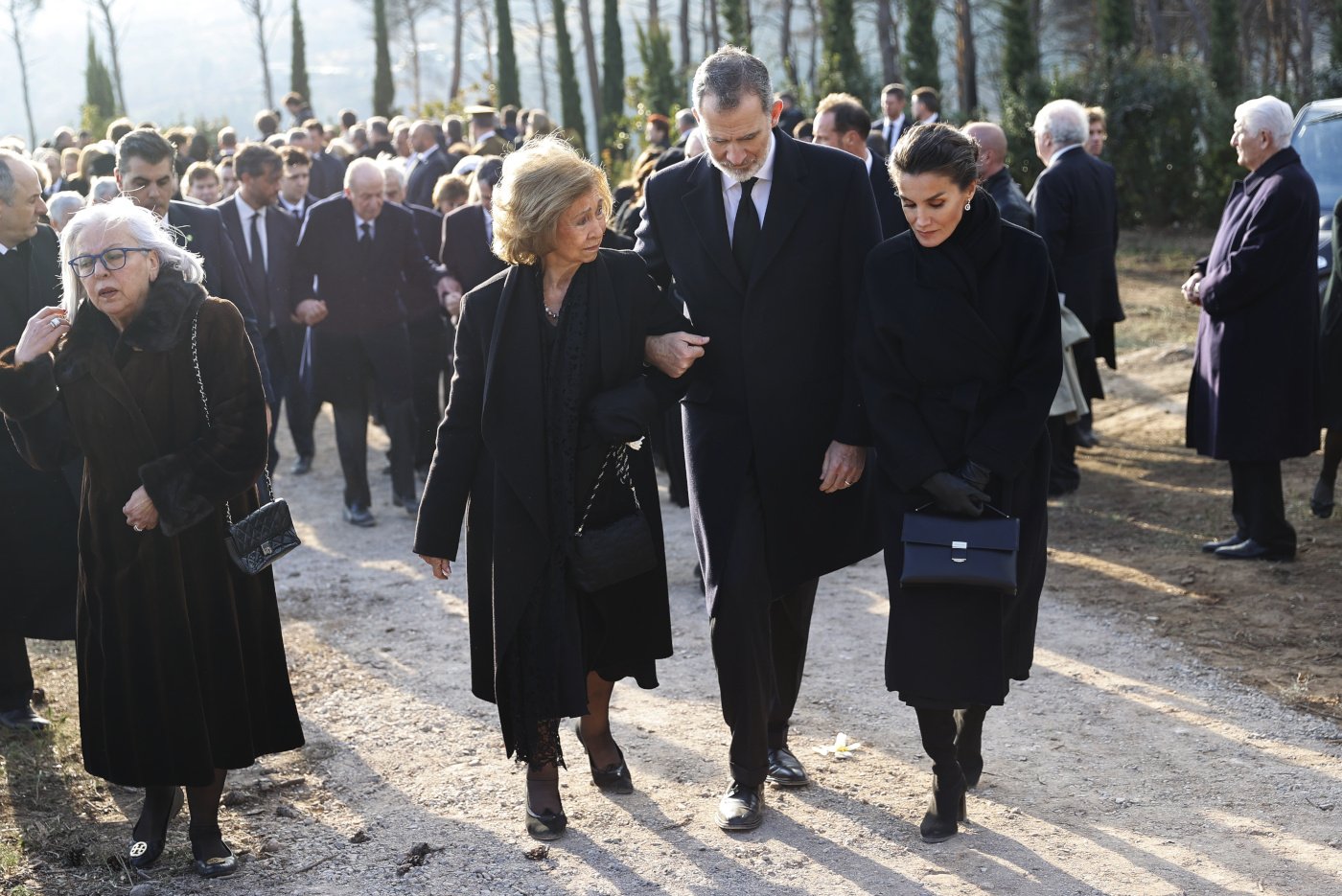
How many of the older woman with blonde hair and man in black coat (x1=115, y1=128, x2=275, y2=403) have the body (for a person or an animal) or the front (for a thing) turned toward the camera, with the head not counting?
2

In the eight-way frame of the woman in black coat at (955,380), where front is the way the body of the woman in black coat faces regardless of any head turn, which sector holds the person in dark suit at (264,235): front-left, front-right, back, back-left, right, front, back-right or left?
back-right

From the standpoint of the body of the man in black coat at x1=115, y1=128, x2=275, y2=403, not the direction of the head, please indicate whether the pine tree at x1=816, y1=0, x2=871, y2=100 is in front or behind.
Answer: behind

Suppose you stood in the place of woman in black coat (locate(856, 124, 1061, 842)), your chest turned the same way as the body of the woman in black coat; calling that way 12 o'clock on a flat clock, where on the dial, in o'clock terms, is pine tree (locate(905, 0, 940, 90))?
The pine tree is roughly at 6 o'clock from the woman in black coat.

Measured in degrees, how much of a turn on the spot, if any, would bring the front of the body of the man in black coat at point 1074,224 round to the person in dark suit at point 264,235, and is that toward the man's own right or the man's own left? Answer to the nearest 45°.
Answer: approximately 45° to the man's own left

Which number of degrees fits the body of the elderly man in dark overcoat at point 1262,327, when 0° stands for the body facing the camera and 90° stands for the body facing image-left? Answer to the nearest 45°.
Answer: approximately 90°

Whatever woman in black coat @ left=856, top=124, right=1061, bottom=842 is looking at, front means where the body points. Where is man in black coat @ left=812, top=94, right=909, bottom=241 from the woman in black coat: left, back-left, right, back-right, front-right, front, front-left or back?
back

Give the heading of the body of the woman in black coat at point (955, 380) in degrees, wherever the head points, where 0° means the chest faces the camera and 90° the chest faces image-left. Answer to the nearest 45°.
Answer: approximately 0°

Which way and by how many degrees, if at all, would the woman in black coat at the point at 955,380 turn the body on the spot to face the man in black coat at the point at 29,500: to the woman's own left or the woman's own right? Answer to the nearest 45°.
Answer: approximately 90° to the woman's own right

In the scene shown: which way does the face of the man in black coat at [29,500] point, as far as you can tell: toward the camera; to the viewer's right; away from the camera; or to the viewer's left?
to the viewer's right
